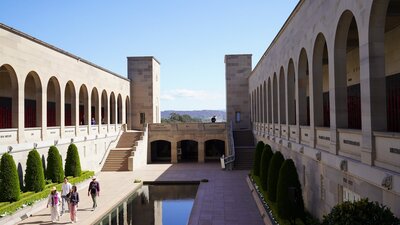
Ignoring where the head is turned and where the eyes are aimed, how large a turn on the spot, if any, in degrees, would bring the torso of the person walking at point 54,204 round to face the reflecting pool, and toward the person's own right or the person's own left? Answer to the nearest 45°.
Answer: approximately 90° to the person's own left

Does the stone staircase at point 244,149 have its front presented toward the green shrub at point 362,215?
yes

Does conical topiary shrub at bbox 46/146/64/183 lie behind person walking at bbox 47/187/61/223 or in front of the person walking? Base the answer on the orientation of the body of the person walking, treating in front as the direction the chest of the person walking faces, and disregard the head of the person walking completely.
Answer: behind

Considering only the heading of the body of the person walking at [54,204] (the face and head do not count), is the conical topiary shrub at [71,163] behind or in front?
behind

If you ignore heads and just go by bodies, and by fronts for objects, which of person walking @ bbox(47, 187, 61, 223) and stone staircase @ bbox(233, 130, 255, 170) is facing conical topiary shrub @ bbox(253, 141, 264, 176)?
the stone staircase

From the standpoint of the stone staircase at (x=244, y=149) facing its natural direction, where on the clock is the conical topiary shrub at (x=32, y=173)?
The conical topiary shrub is roughly at 1 o'clock from the stone staircase.

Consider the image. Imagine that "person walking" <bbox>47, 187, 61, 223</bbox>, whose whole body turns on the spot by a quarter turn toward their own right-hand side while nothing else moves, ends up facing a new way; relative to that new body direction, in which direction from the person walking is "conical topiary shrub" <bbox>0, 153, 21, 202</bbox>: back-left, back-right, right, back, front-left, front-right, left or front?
front-right

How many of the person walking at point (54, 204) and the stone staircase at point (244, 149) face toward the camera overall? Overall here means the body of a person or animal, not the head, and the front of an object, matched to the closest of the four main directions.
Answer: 2

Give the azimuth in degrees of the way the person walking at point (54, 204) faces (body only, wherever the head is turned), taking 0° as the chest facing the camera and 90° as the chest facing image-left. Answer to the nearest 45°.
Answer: approximately 0°

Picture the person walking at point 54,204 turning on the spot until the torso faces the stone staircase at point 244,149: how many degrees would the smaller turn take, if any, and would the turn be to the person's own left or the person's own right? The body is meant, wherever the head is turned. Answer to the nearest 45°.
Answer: approximately 135° to the person's own left
